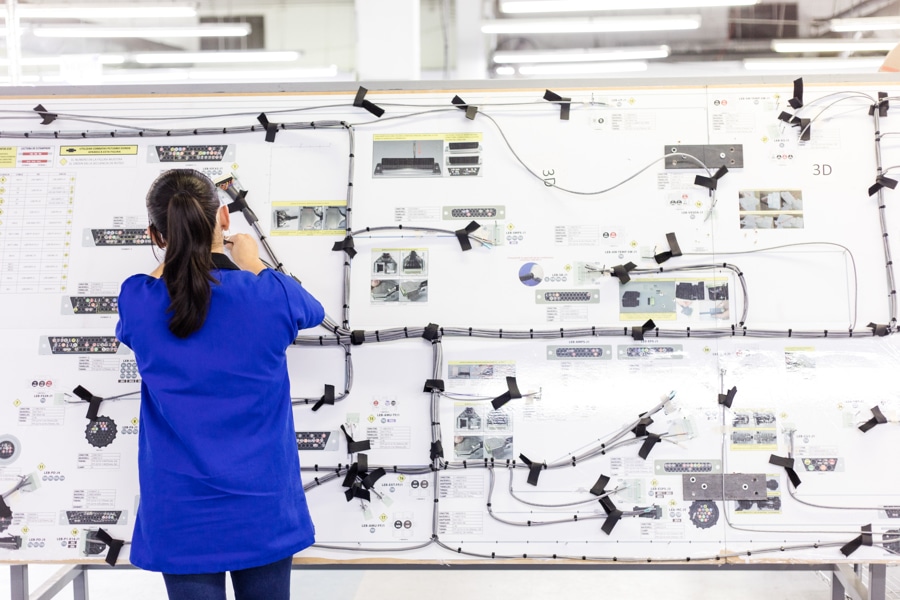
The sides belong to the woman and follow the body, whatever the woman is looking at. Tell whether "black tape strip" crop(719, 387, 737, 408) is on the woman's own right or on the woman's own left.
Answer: on the woman's own right

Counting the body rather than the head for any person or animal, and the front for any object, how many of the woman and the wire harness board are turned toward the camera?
1

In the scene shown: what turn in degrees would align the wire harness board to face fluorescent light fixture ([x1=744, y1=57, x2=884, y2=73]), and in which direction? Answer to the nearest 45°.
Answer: approximately 135° to its left

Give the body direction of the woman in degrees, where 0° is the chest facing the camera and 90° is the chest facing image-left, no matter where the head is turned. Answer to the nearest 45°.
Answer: approximately 180°

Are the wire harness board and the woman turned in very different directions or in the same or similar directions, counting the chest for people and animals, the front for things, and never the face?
very different directions

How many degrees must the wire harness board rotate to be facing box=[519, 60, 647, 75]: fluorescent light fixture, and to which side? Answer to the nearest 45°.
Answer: approximately 180°

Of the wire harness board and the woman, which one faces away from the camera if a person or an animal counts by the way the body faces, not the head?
the woman

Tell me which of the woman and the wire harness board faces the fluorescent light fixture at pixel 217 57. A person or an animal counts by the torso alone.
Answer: the woman
